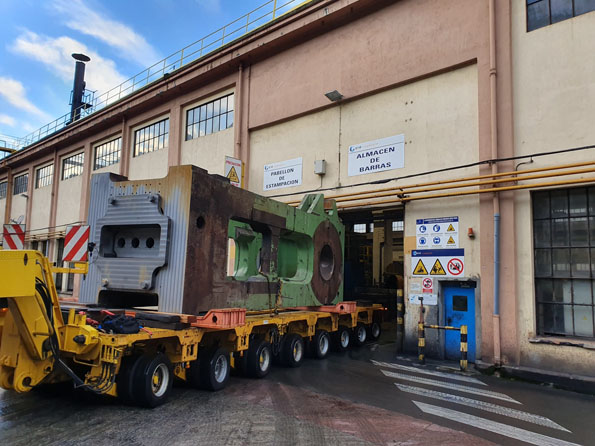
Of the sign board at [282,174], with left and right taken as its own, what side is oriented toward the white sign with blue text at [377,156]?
left

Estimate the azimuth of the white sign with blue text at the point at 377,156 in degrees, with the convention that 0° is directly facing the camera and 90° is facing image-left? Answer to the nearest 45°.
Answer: approximately 45°

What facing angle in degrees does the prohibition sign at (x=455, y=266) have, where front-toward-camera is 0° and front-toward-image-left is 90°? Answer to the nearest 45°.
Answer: approximately 0°

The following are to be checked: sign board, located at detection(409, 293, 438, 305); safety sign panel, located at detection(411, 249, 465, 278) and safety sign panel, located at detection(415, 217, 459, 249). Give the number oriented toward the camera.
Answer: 3

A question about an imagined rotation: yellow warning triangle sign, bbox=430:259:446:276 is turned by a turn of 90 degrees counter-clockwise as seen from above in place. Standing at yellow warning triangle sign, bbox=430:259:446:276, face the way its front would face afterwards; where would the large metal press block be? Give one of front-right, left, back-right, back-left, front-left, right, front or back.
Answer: back-right

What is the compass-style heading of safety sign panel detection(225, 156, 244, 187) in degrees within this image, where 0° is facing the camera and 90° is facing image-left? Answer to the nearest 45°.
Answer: approximately 45°

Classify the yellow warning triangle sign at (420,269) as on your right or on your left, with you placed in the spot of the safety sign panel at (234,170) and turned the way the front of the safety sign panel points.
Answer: on your left

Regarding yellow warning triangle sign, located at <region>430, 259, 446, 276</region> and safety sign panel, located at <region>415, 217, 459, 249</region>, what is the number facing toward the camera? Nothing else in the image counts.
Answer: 2
